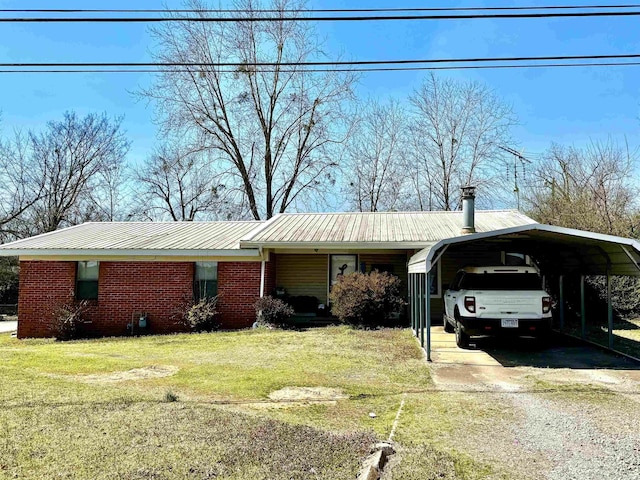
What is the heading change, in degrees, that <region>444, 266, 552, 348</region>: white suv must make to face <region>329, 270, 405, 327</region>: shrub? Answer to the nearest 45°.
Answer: approximately 45° to its left

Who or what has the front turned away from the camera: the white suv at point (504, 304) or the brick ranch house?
the white suv

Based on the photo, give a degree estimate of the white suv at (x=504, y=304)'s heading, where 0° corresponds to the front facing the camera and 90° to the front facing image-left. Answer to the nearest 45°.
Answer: approximately 180°

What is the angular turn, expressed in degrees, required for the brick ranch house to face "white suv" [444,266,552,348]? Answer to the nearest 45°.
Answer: approximately 45° to its left

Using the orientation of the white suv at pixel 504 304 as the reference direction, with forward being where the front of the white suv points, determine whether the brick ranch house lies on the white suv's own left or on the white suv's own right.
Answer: on the white suv's own left

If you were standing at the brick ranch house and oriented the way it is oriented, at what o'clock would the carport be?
The carport is roughly at 10 o'clock from the brick ranch house.

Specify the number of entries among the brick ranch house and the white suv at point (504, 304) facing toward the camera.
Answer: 1

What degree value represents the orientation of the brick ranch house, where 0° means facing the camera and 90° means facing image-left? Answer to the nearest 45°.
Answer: approximately 0°

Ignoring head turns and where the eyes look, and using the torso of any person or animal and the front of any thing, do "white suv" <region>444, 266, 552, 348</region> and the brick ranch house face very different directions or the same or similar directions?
very different directions

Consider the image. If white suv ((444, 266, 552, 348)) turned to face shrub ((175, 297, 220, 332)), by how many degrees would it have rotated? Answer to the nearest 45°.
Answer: approximately 90° to its left
